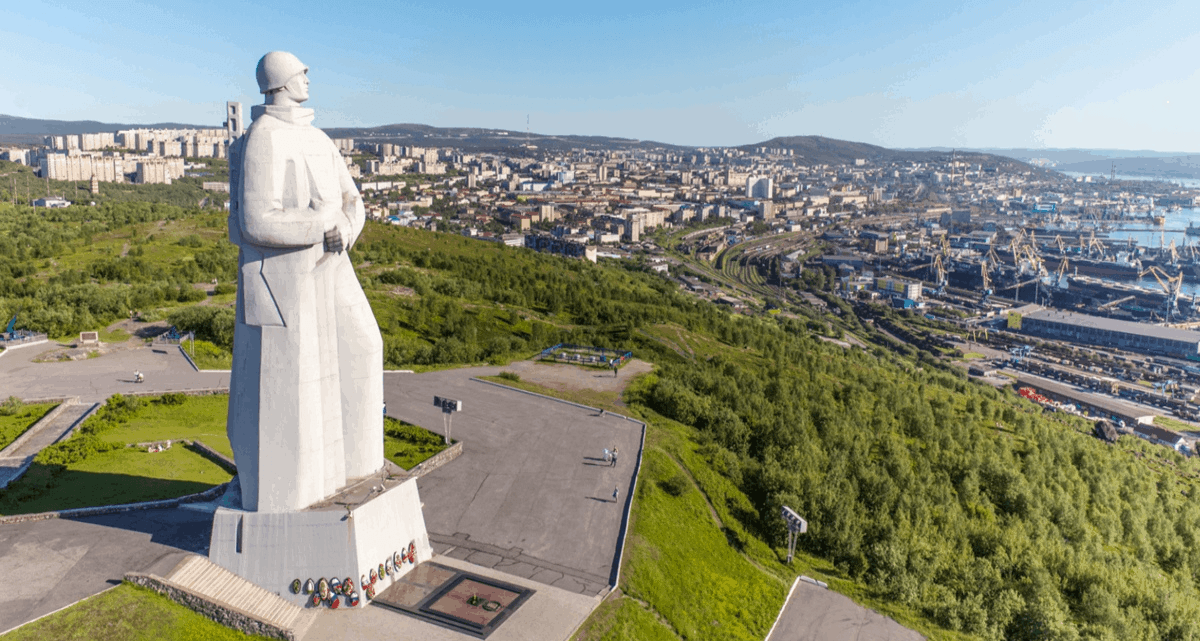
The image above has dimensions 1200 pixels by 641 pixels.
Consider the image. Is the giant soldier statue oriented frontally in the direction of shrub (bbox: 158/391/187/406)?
no

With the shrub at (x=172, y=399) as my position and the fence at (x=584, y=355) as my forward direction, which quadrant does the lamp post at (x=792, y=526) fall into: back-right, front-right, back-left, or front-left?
front-right

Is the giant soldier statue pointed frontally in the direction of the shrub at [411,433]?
no

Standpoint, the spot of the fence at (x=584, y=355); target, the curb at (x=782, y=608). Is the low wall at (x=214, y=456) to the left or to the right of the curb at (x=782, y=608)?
right

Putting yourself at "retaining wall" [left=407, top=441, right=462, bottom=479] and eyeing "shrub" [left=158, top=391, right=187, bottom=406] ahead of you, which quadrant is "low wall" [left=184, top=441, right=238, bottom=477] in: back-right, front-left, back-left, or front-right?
front-left

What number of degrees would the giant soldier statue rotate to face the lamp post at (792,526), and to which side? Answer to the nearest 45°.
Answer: approximately 45° to its left

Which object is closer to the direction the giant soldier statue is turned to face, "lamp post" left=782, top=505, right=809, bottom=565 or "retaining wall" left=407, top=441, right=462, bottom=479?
the lamp post

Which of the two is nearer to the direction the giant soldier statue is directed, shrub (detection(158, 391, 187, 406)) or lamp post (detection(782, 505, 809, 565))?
the lamp post

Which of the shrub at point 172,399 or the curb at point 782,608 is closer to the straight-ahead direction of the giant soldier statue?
the curb

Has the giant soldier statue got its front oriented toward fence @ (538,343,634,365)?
no

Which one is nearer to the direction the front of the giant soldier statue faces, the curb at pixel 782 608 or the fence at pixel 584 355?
the curb

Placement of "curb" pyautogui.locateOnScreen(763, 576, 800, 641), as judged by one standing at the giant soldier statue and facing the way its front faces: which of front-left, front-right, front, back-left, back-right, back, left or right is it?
front-left

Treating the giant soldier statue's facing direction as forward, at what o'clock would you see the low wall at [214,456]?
The low wall is roughly at 7 o'clock from the giant soldier statue.
